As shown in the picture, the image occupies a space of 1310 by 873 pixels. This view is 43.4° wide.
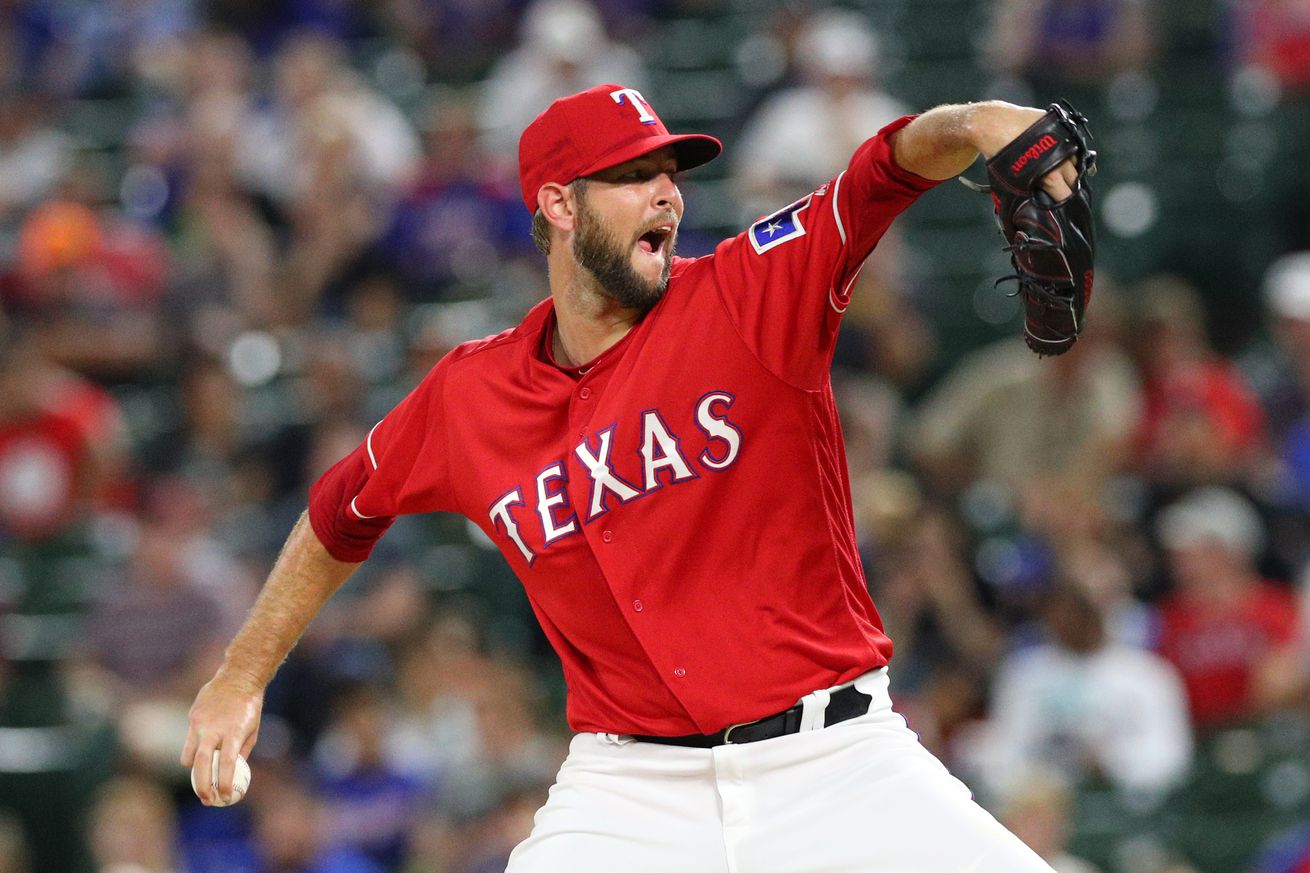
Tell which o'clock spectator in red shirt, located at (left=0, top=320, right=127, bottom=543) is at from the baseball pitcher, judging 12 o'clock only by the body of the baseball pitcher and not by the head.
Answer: The spectator in red shirt is roughly at 5 o'clock from the baseball pitcher.

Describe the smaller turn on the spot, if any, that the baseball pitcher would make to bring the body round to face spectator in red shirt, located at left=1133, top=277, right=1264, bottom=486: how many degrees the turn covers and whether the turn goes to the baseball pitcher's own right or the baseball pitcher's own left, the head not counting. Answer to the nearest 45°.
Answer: approximately 135° to the baseball pitcher's own left

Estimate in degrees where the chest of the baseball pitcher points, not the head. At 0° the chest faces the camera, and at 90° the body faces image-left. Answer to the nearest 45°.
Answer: approximately 0°

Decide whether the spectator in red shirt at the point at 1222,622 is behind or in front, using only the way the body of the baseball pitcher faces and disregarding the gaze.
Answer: behind

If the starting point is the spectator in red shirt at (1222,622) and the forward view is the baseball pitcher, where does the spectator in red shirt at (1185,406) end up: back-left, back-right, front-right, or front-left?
back-right
